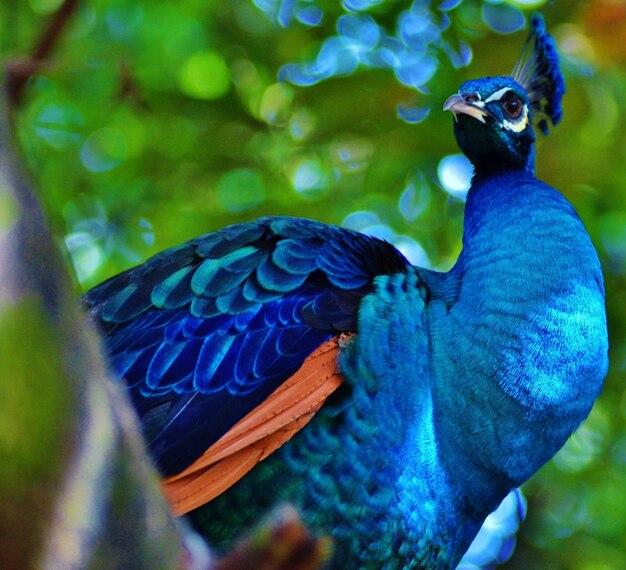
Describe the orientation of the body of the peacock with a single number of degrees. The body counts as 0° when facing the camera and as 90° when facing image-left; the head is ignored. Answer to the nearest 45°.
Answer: approximately 315°
